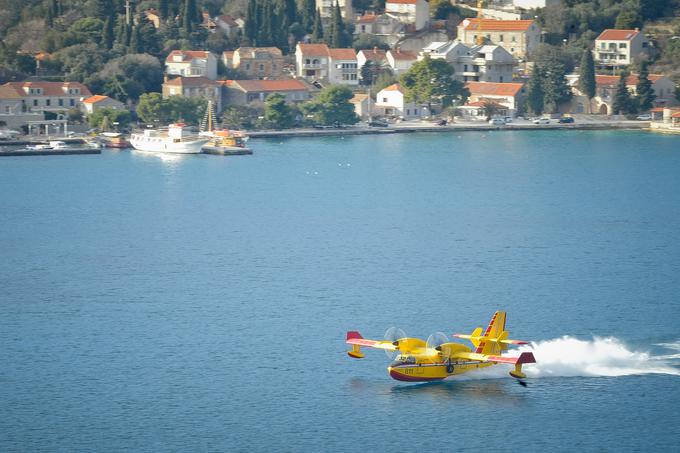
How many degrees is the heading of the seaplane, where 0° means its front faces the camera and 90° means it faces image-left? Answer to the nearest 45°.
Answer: approximately 45°
